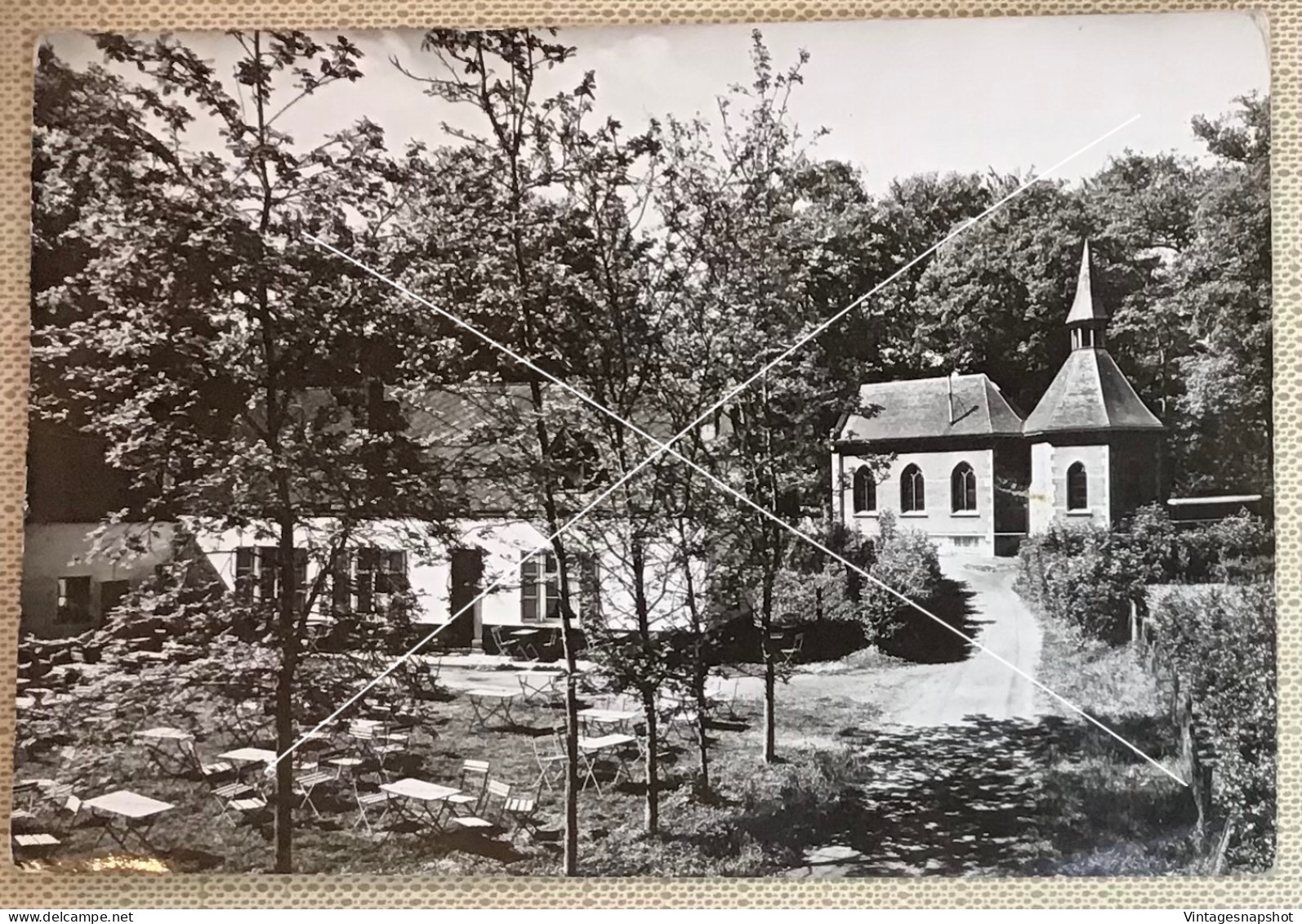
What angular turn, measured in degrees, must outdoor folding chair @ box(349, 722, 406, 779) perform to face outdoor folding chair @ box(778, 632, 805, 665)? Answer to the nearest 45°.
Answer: approximately 45° to its left

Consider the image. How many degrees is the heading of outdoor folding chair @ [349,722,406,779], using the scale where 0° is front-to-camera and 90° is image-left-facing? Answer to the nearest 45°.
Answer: approximately 315°
